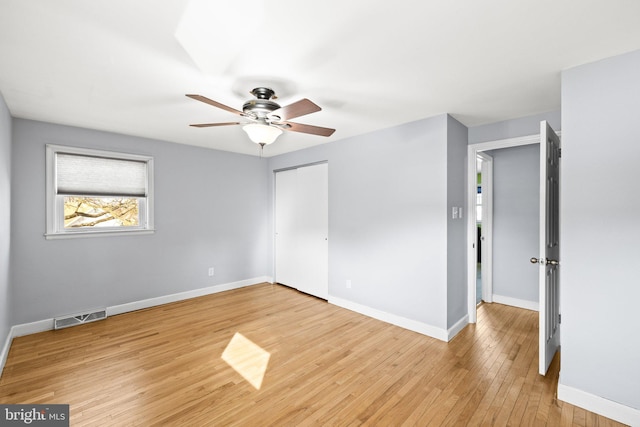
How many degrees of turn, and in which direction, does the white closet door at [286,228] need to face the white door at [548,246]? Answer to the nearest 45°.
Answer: approximately 90° to its left

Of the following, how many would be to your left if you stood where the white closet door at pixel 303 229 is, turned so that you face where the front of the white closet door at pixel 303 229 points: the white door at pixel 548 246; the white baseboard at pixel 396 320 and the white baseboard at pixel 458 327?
3

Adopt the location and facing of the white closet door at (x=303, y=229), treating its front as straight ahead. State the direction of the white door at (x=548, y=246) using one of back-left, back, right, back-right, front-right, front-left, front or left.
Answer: left

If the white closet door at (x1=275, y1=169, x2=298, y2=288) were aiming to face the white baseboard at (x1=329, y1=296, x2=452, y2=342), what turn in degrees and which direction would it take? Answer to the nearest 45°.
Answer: approximately 90° to its left

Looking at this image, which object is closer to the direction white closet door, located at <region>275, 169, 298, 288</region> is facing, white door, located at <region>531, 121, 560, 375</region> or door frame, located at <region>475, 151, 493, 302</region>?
the white door

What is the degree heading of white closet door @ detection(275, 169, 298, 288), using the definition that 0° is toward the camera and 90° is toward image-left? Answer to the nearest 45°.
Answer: approximately 45°

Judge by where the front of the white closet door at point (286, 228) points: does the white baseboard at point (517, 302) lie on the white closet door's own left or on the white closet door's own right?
on the white closet door's own left

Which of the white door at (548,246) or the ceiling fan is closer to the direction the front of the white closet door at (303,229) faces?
the ceiling fan

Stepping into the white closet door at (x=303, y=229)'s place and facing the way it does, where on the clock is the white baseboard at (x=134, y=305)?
The white baseboard is roughly at 1 o'clock from the white closet door.

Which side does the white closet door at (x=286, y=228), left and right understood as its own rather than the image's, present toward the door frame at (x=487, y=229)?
left

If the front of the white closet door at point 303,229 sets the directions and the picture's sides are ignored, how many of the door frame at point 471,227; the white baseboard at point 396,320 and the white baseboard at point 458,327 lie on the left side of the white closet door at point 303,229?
3

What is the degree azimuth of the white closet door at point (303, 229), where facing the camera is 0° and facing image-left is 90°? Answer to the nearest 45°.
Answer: approximately 45°

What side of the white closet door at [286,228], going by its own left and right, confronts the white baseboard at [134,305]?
front

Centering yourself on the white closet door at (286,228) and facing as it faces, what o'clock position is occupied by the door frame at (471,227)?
The door frame is roughly at 9 o'clock from the white closet door.

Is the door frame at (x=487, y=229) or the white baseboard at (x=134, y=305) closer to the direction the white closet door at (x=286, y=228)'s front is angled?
the white baseboard
